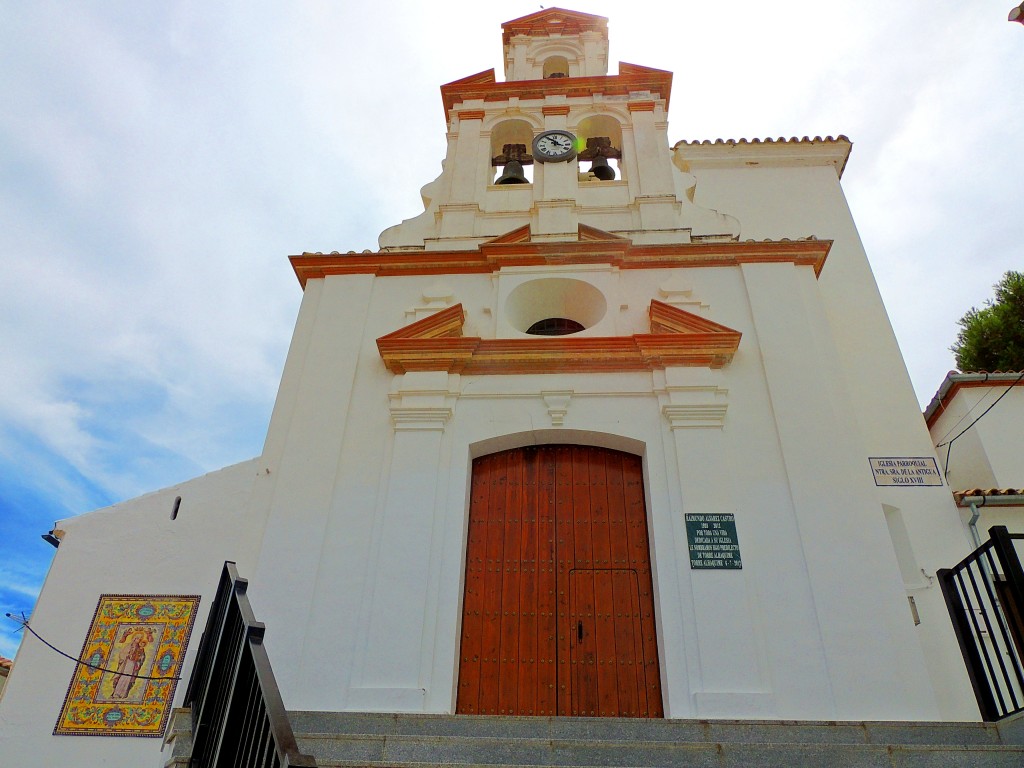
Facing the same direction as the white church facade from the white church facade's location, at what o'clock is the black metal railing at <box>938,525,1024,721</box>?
The black metal railing is roughly at 10 o'clock from the white church facade.

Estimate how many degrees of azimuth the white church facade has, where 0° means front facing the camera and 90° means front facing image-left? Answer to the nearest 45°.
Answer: approximately 0°

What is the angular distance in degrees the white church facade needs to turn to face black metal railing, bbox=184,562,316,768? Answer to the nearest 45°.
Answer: approximately 45° to its right

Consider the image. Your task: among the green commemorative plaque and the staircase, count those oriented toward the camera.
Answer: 2
